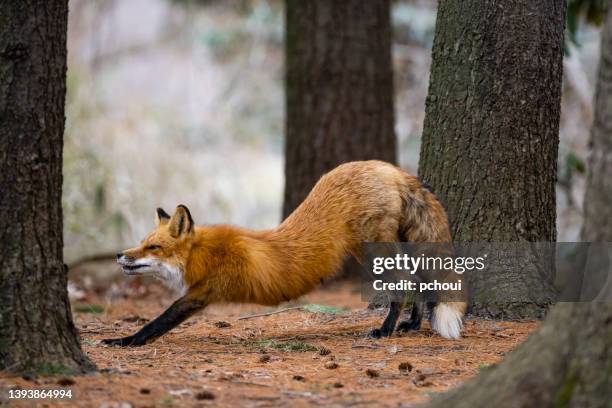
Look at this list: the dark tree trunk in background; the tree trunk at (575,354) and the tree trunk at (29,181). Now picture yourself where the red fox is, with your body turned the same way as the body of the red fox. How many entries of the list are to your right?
1

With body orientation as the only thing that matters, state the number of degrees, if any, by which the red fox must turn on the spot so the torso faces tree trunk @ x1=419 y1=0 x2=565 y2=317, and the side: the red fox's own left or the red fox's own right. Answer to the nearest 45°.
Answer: approximately 180°

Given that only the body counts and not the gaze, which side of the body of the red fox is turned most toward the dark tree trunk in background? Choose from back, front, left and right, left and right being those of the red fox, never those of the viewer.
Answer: right

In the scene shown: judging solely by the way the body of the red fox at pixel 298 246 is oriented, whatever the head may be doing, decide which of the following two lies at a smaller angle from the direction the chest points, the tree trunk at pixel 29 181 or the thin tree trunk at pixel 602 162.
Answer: the tree trunk

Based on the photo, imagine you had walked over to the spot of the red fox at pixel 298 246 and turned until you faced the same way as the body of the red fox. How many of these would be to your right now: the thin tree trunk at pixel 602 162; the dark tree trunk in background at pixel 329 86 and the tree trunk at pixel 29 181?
1

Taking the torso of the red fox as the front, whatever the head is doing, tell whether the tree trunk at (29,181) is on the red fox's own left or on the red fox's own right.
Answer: on the red fox's own left

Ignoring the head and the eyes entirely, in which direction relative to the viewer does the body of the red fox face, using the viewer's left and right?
facing to the left of the viewer
